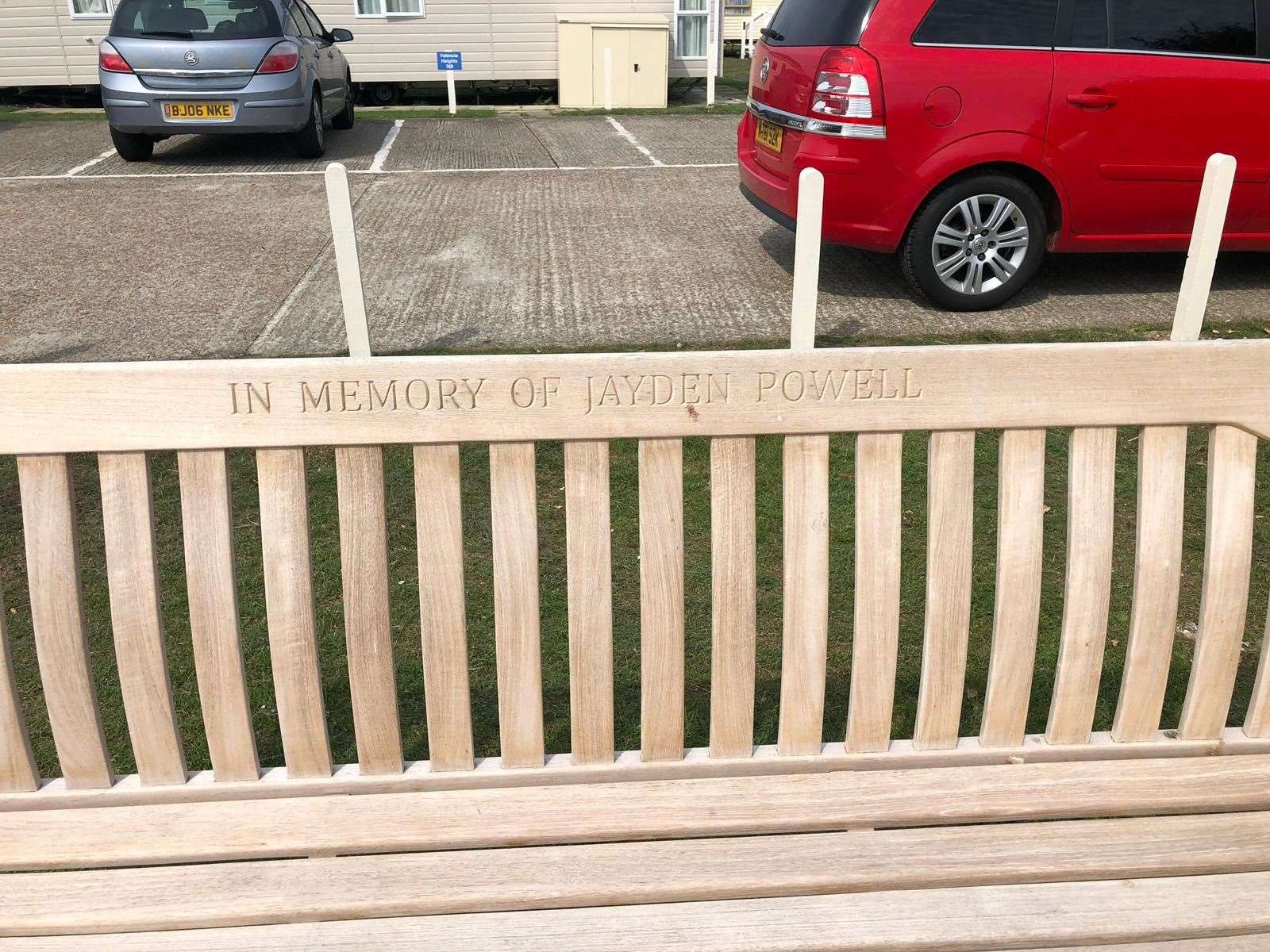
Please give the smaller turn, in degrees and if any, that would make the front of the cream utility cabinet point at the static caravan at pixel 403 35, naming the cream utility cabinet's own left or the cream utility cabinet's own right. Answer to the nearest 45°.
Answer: approximately 135° to the cream utility cabinet's own right

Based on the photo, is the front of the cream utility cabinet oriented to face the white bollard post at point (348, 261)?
yes

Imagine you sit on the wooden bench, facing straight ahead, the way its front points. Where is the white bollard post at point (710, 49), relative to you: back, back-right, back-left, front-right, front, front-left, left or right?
back

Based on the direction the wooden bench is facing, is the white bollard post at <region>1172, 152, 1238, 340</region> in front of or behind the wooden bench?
behind

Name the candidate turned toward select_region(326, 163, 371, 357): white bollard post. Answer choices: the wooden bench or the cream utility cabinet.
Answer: the cream utility cabinet

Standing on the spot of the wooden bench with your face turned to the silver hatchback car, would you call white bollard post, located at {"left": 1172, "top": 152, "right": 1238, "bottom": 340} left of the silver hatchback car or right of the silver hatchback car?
right

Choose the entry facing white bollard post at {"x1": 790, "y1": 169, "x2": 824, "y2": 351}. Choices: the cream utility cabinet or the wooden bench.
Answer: the cream utility cabinet

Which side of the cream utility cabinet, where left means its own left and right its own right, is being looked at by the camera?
front
